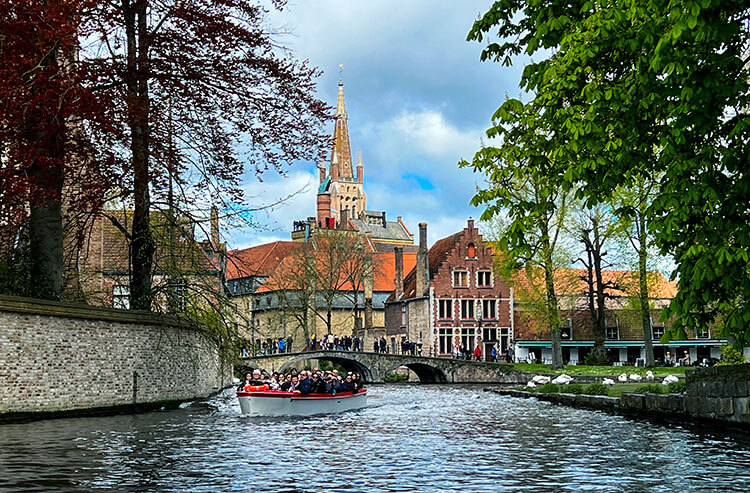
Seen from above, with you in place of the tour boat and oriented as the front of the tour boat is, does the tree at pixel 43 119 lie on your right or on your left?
on your right
